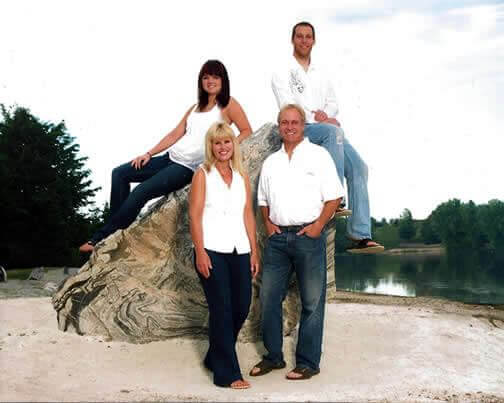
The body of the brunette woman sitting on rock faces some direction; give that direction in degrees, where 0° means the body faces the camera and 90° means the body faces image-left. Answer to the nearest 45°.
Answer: approximately 45°

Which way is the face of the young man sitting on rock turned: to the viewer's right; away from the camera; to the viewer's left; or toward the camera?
toward the camera

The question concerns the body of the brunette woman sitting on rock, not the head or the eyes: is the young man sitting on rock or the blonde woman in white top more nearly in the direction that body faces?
the blonde woman in white top

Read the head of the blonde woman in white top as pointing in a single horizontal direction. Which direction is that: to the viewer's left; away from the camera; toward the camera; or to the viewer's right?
toward the camera

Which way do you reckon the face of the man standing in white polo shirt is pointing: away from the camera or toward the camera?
toward the camera

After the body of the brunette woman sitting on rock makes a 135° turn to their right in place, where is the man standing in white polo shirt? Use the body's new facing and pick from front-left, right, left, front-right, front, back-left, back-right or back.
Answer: back-right

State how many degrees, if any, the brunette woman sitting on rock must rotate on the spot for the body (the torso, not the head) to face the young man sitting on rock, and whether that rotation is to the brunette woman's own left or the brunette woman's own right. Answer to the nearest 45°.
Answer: approximately 135° to the brunette woman's own left

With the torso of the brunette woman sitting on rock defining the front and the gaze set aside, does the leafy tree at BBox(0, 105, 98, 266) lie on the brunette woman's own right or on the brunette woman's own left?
on the brunette woman's own right
